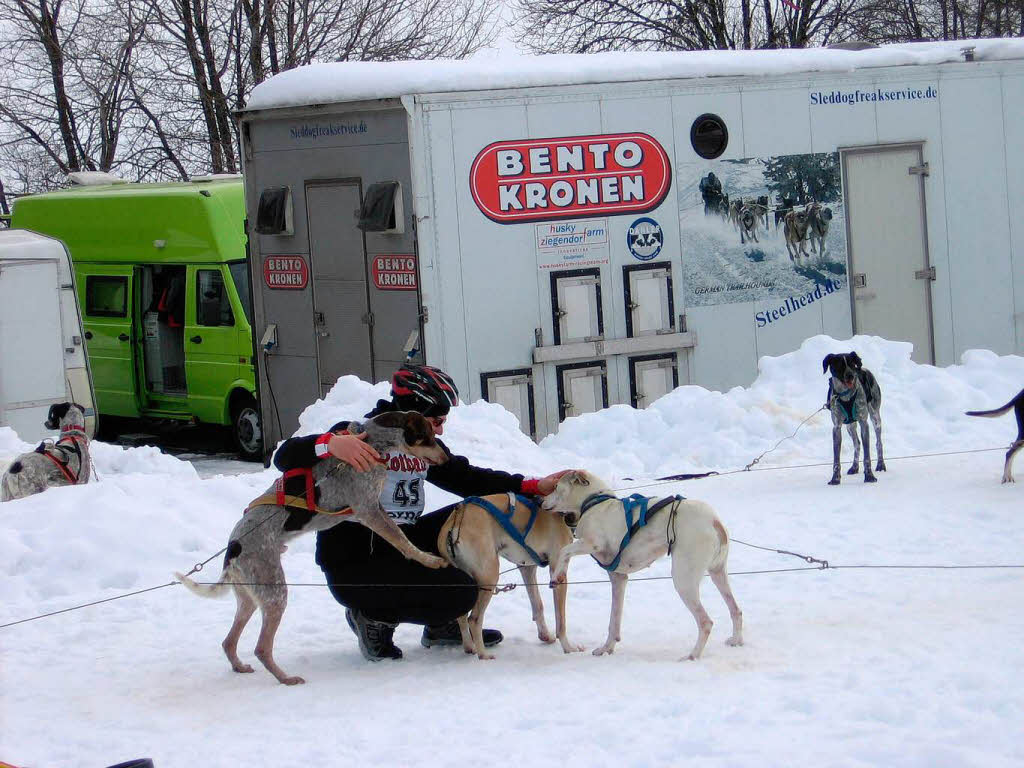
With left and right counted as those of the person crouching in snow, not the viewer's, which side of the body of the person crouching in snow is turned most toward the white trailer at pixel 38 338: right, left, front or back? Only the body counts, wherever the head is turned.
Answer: back

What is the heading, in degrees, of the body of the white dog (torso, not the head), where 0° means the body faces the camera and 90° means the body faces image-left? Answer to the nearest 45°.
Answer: approximately 90°

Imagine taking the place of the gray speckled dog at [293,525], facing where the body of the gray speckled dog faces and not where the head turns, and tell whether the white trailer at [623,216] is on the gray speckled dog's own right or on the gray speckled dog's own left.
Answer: on the gray speckled dog's own left

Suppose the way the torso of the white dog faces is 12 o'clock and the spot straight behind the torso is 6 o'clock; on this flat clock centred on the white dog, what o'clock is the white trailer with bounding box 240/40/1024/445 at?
The white trailer is roughly at 3 o'clock from the white dog.

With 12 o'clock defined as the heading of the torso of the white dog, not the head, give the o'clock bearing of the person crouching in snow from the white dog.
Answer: The person crouching in snow is roughly at 12 o'clock from the white dog.

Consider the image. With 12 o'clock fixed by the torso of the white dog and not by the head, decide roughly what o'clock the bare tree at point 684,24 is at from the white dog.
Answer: The bare tree is roughly at 3 o'clock from the white dog.

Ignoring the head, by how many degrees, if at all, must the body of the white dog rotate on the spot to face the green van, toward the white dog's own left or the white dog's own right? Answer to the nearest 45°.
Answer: approximately 45° to the white dog's own right

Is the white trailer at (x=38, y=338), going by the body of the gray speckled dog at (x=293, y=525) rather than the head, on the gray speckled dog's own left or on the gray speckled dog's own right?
on the gray speckled dog's own left

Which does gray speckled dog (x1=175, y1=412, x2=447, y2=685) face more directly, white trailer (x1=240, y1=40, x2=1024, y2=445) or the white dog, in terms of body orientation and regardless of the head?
the white dog

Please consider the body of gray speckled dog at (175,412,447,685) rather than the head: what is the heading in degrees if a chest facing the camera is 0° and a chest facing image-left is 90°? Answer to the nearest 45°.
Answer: approximately 270°
